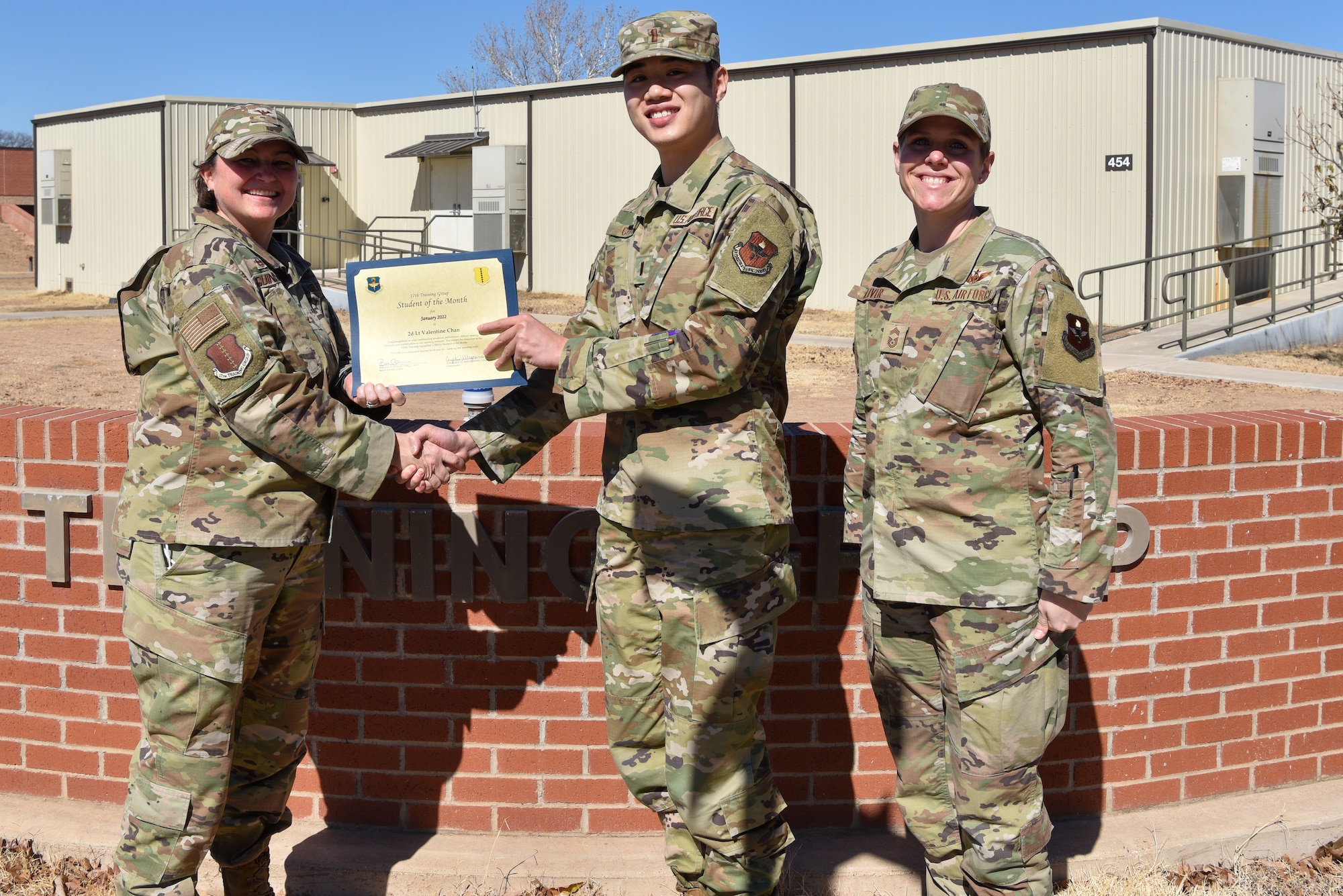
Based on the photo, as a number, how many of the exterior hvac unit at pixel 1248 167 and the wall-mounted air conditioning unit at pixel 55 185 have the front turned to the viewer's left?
0

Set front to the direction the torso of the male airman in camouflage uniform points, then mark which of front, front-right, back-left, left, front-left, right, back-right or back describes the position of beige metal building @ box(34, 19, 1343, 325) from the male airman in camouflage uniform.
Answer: back-right

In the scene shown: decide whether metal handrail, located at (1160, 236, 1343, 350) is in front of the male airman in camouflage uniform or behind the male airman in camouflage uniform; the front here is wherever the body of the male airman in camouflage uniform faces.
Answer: behind

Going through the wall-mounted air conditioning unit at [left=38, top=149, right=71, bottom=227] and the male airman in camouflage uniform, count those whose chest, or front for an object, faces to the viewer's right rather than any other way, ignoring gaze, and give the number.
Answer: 0

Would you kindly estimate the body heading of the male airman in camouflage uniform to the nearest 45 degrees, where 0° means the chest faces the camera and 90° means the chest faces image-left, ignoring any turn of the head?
approximately 45°

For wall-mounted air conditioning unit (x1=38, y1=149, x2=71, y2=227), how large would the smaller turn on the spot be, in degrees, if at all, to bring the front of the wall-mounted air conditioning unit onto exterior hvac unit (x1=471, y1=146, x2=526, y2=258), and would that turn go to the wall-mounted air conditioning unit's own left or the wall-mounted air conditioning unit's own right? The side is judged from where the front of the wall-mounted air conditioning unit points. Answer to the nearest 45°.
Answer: approximately 45° to the wall-mounted air conditioning unit's own left

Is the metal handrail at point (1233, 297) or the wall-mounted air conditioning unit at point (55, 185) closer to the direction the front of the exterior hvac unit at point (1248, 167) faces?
the metal handrail

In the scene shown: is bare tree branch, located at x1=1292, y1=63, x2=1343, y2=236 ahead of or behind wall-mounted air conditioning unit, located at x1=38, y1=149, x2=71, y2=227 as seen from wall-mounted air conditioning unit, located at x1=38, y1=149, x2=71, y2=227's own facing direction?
ahead
